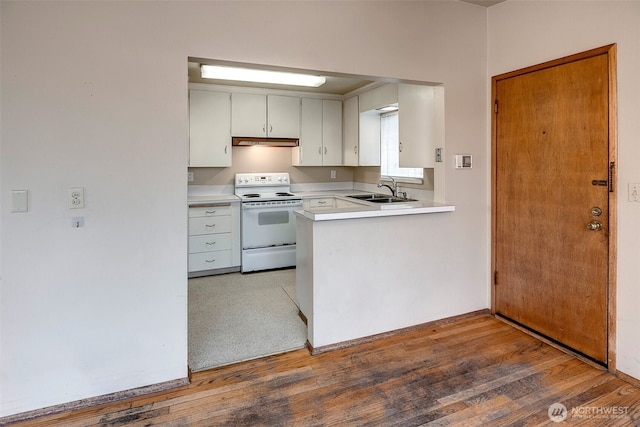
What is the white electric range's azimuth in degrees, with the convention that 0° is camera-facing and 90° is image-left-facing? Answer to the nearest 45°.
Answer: approximately 0°
